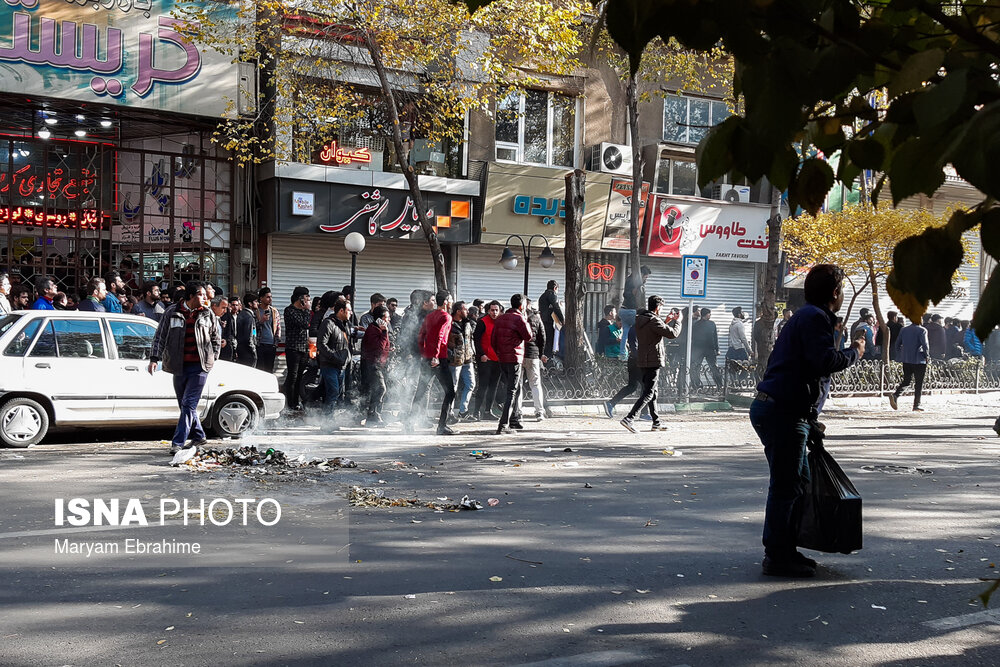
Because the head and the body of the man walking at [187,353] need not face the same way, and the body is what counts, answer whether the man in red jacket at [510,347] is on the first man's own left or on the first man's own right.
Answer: on the first man's own left

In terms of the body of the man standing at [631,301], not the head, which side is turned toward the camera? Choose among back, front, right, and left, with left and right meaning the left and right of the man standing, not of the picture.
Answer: right

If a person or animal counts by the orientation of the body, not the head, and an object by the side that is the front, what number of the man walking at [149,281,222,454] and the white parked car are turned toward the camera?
1

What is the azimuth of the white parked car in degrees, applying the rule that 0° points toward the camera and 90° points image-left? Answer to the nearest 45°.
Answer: approximately 270°

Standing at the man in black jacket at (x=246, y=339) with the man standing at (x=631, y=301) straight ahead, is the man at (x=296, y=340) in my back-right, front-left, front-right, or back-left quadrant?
front-right

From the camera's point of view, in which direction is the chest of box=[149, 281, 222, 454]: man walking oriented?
toward the camera
